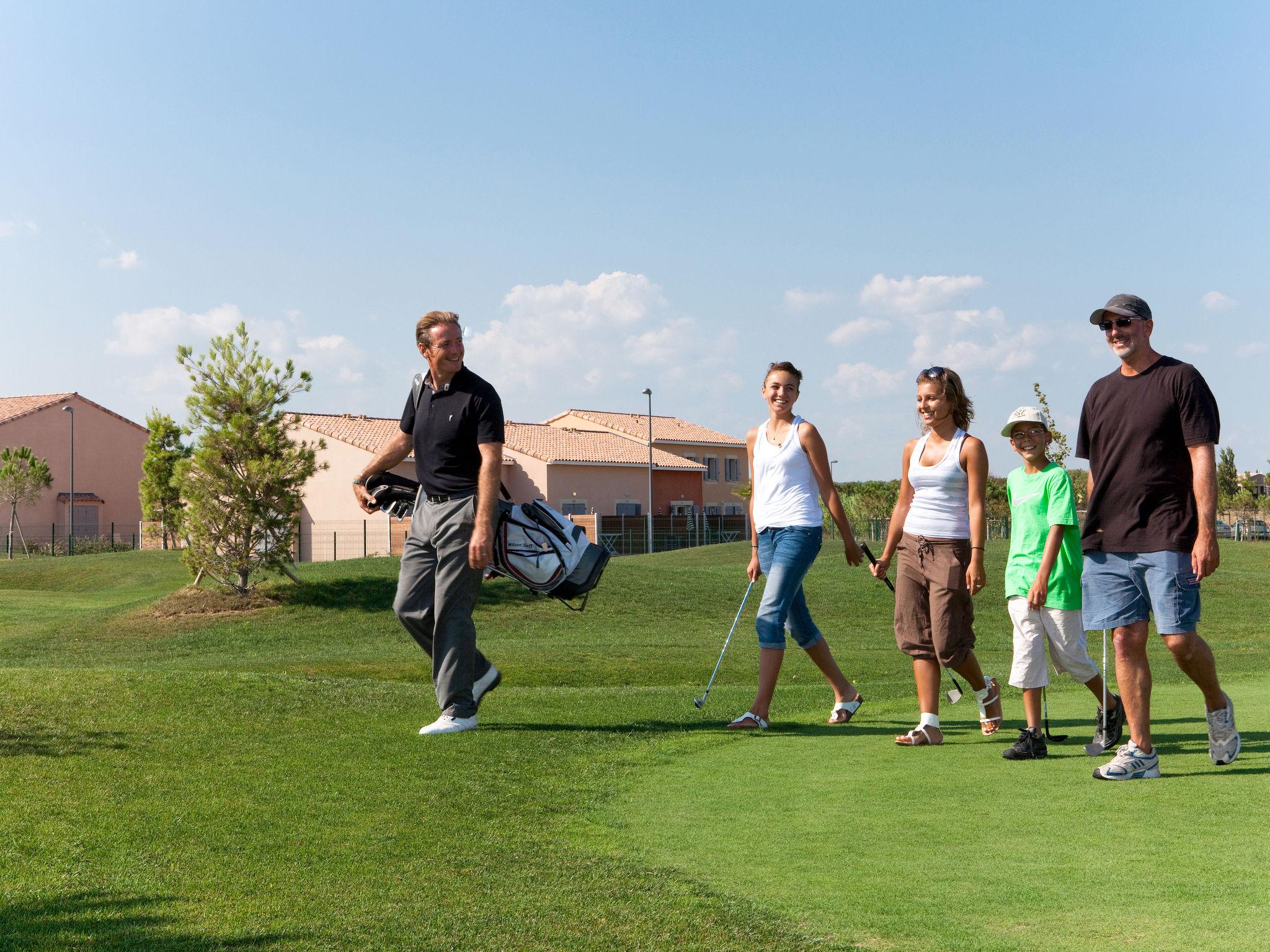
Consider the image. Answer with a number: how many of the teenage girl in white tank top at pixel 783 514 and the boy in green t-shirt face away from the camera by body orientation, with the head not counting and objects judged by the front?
0

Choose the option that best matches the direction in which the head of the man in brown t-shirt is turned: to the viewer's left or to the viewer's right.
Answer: to the viewer's left

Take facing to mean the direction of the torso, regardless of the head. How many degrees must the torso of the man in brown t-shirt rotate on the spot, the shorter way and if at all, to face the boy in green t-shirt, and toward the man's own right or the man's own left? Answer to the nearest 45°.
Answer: approximately 90° to the man's own right

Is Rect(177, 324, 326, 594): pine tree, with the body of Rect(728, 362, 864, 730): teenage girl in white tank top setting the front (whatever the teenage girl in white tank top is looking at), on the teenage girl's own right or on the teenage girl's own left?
on the teenage girl's own right

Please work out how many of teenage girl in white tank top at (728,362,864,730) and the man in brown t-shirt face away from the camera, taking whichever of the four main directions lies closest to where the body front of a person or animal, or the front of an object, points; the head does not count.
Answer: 0

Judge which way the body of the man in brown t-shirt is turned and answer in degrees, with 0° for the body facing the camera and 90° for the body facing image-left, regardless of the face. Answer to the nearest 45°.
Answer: approximately 45°

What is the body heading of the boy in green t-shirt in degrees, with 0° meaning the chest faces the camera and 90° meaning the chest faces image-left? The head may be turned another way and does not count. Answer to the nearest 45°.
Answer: approximately 45°

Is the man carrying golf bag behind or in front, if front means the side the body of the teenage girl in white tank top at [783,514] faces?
in front

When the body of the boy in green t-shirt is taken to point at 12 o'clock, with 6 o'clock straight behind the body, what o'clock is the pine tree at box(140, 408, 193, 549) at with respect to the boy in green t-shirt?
The pine tree is roughly at 3 o'clock from the boy in green t-shirt.
